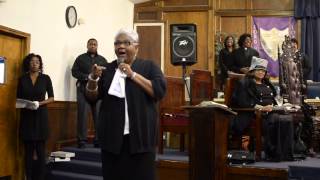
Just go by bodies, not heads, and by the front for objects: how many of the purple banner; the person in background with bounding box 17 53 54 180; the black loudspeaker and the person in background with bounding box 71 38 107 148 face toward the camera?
4

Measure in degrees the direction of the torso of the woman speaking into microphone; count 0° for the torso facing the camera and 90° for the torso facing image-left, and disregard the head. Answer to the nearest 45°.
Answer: approximately 45°

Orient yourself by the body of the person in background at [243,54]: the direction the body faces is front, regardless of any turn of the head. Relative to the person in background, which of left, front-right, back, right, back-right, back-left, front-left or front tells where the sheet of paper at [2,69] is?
right

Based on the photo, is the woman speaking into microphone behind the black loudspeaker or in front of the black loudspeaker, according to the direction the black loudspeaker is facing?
in front

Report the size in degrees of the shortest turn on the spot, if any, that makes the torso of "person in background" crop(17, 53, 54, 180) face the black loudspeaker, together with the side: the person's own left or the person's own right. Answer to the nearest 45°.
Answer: approximately 90° to the person's own left

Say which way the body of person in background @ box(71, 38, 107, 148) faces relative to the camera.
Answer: toward the camera

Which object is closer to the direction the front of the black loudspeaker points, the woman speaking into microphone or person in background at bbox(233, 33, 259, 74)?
the woman speaking into microphone

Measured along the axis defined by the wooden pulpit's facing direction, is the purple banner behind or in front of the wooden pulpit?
behind

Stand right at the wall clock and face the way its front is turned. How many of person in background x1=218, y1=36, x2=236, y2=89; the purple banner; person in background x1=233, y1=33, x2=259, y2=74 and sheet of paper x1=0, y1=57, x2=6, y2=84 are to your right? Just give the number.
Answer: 1

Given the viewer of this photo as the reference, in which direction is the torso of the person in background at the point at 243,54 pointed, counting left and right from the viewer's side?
facing the viewer and to the right of the viewer

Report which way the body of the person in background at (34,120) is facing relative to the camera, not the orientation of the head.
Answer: toward the camera
